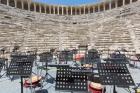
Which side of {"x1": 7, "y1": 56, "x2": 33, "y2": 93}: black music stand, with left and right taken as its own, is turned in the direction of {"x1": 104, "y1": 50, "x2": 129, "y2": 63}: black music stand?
left

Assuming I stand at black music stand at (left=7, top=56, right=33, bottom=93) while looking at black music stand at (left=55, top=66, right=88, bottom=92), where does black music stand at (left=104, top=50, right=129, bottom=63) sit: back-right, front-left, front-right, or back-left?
front-left

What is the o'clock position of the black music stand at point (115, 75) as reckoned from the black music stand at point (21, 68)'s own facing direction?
the black music stand at point (115, 75) is roughly at 10 o'clock from the black music stand at point (21, 68).

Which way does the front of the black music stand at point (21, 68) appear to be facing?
toward the camera
